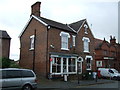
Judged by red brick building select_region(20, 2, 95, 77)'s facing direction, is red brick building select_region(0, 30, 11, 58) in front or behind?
behind

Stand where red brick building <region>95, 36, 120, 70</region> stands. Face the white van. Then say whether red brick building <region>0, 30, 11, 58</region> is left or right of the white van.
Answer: right

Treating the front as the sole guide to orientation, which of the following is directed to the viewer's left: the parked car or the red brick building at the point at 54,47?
the parked car

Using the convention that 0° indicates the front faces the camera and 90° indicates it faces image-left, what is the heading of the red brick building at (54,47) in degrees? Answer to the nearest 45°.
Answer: approximately 315°

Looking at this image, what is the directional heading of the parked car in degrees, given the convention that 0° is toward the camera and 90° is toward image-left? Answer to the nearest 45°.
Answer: approximately 90°

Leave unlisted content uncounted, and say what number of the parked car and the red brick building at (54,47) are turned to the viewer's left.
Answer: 1

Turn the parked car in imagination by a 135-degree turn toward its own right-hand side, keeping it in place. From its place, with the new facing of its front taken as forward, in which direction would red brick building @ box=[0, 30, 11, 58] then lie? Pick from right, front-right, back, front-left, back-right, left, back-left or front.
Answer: front-left

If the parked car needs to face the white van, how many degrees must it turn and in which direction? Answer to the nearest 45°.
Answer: approximately 135° to its right

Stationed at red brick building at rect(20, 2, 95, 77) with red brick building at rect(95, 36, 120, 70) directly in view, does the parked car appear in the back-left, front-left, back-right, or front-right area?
back-right

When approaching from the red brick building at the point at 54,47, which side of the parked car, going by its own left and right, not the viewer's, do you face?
right

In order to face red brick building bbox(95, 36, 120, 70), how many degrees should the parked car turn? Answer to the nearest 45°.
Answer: approximately 135° to its right

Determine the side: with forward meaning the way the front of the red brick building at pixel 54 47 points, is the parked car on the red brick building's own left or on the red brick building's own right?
on the red brick building's own right

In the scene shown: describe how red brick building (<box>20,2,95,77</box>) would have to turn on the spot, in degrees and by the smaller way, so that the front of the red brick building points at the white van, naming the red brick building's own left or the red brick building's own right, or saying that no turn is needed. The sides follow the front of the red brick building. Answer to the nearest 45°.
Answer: approximately 90° to the red brick building's own left
